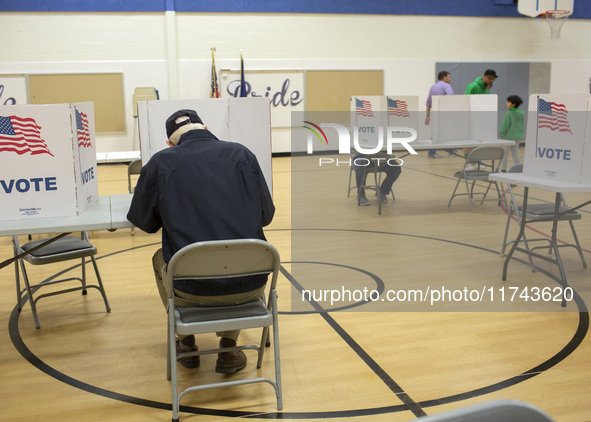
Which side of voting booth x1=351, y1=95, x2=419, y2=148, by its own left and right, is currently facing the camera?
back

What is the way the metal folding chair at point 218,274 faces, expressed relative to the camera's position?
facing away from the viewer

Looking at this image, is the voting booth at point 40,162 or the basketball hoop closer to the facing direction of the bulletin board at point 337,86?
the voting booth

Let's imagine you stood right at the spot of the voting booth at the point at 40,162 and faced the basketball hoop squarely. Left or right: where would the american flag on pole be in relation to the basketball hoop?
left

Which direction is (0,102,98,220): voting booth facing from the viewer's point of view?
away from the camera

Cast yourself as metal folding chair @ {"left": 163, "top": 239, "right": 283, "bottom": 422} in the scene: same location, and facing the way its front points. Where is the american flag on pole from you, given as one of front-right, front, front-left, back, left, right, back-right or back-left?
front

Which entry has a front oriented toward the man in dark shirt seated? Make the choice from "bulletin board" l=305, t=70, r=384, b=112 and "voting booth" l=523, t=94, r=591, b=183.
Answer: the bulletin board

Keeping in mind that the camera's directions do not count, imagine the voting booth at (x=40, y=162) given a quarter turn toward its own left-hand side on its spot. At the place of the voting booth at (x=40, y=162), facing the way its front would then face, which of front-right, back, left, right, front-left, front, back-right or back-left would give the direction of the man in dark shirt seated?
back-left

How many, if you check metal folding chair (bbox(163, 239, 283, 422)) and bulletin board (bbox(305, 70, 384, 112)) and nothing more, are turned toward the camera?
1

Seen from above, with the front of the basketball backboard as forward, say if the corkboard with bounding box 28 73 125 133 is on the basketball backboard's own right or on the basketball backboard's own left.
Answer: on the basketball backboard's own right

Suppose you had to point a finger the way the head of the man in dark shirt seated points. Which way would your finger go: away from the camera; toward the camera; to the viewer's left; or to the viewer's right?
away from the camera

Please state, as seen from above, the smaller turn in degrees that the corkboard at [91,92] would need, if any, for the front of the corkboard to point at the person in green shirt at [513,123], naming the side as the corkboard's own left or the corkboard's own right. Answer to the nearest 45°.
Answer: approximately 45° to the corkboard's own left

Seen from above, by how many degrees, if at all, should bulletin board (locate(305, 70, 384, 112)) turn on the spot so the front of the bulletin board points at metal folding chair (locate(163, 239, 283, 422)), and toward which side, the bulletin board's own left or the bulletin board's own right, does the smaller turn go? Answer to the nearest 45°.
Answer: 0° — it already faces it

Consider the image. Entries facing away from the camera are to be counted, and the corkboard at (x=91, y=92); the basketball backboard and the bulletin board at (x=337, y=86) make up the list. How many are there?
0

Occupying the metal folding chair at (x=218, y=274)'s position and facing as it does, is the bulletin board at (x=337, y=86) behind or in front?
in front

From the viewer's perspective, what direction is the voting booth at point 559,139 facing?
away from the camera

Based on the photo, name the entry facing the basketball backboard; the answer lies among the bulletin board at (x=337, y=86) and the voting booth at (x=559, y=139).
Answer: the voting booth

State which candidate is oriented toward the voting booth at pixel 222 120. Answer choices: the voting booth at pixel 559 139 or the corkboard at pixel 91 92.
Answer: the corkboard

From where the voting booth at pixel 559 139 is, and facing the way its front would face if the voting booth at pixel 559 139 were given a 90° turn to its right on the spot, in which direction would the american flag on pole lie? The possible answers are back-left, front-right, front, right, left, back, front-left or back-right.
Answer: back-left

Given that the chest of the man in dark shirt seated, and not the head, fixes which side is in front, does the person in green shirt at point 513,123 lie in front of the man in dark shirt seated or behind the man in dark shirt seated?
in front

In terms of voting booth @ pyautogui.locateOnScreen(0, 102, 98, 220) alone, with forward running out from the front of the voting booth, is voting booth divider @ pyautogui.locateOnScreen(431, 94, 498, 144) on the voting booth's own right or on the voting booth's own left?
on the voting booth's own right

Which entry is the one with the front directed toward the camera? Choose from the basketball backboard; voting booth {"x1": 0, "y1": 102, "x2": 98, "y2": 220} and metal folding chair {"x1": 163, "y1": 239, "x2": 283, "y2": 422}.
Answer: the basketball backboard

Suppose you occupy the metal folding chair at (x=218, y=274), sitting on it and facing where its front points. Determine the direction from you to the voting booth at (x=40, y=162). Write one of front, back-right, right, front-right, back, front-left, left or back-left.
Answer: front-left
